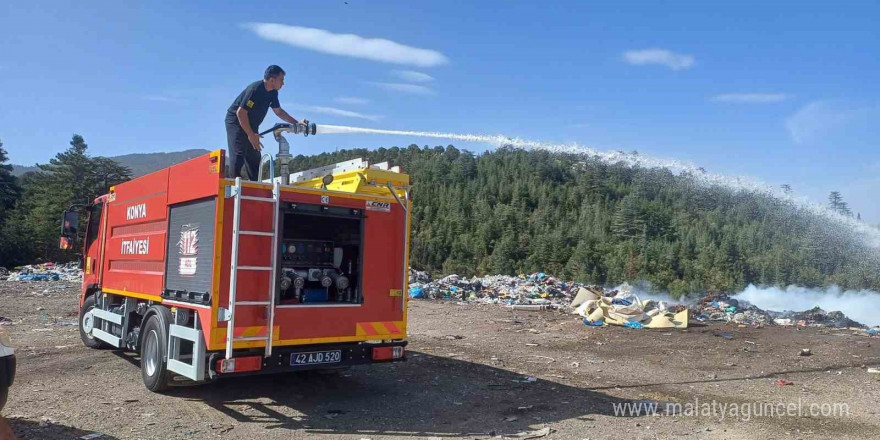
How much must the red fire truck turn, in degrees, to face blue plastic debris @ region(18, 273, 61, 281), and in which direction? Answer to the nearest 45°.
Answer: approximately 45° to its right

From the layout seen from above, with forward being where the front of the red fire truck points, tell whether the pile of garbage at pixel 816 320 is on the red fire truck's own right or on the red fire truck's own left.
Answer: on the red fire truck's own right

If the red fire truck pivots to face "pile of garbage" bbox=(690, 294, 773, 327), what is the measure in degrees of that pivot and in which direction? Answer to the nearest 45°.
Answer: approximately 90° to its right

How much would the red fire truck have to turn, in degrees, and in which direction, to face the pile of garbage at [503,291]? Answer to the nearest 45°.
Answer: approximately 90° to its right

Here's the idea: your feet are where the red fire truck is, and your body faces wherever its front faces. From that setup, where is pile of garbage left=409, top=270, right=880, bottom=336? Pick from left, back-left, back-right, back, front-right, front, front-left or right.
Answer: right

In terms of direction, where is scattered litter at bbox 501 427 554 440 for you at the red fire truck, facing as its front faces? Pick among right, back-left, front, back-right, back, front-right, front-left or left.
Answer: back

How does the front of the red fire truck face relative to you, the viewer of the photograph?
facing away from the viewer and to the left of the viewer

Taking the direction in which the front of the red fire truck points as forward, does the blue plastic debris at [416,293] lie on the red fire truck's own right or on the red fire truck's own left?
on the red fire truck's own right
